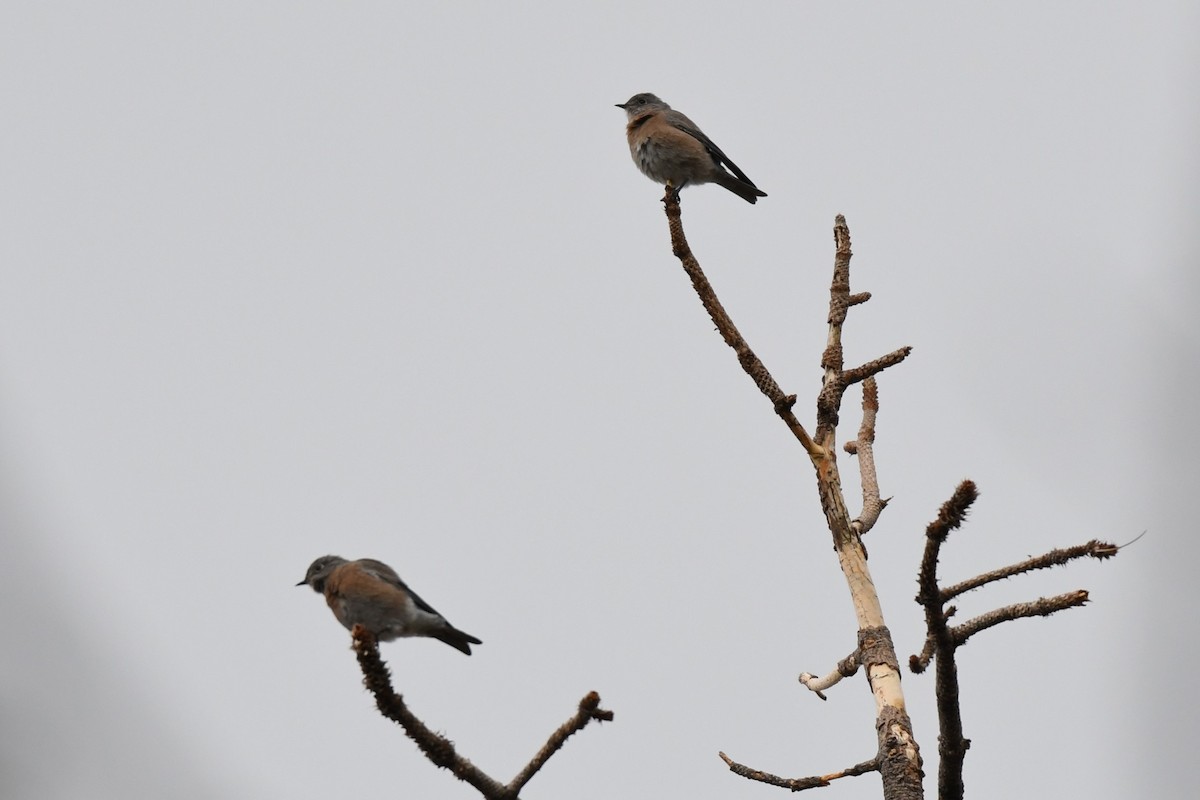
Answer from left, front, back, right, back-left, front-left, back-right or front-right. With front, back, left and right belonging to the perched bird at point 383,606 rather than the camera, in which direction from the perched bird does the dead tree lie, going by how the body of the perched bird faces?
back-left

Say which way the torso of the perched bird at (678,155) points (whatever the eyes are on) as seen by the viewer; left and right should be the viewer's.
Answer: facing to the left of the viewer

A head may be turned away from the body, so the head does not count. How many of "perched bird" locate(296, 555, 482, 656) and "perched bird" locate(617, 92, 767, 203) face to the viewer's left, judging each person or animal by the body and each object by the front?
2

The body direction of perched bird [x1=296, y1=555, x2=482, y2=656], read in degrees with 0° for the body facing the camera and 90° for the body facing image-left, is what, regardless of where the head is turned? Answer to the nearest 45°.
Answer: approximately 90°
